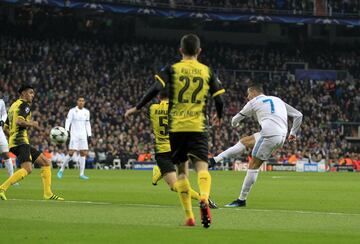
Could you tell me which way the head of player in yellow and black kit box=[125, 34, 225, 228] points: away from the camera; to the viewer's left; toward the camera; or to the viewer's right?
away from the camera

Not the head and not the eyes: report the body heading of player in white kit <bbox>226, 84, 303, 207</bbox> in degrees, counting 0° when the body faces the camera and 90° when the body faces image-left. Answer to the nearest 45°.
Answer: approximately 135°

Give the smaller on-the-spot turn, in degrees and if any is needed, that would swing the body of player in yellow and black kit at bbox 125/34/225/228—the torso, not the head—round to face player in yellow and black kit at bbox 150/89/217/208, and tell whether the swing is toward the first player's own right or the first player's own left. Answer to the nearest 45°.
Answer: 0° — they already face them

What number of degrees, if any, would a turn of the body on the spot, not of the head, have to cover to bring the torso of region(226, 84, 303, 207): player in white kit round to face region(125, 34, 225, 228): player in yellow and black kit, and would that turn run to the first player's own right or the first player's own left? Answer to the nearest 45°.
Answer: approximately 135° to the first player's own left

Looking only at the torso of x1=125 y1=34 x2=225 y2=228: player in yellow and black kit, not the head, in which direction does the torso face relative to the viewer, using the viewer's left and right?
facing away from the viewer

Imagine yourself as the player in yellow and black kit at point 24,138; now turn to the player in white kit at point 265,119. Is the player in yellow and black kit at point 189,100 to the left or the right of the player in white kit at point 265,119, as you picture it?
right

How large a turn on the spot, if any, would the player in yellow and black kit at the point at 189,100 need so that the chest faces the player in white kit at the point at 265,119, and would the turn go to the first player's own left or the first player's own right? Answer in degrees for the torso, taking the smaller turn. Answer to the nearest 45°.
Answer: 0° — they already face them
